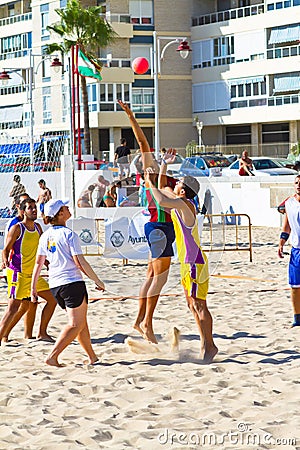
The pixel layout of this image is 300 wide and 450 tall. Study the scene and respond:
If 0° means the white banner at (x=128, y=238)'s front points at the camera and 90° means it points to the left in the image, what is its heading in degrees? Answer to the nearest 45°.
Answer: approximately 0°

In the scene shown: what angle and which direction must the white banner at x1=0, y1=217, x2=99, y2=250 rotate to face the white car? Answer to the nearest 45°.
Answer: approximately 180°

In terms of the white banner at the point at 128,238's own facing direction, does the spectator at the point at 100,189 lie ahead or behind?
behind

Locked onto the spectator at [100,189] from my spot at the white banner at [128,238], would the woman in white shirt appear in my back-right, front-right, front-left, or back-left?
back-left

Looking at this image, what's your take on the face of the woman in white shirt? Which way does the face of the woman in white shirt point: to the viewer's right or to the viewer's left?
to the viewer's right

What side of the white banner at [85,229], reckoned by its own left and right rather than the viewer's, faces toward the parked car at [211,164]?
back

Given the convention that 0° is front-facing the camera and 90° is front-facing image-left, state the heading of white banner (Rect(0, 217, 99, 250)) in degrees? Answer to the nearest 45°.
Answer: approximately 0°

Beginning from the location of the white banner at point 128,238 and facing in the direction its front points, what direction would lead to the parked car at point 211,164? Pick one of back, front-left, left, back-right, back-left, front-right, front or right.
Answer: back
